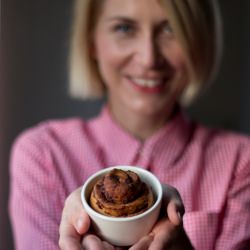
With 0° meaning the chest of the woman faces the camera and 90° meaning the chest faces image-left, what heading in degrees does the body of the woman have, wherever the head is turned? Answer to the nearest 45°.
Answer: approximately 0°
